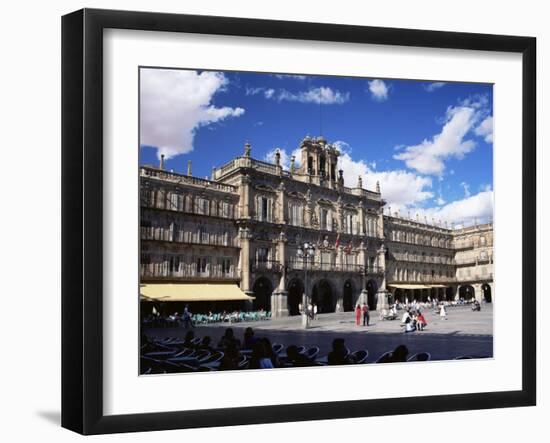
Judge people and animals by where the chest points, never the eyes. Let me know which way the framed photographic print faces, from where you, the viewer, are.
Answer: facing the viewer and to the right of the viewer
